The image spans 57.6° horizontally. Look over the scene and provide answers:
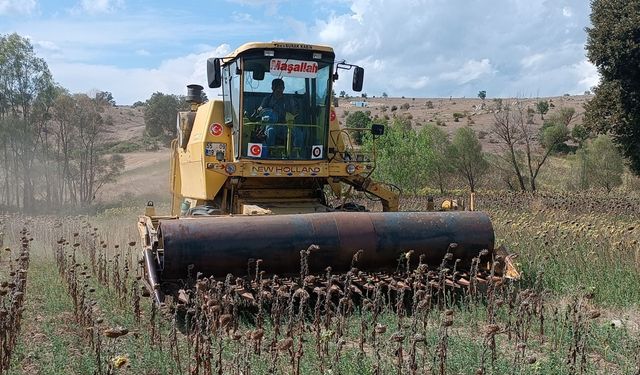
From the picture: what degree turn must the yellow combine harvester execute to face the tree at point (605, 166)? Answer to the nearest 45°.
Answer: approximately 135° to its left

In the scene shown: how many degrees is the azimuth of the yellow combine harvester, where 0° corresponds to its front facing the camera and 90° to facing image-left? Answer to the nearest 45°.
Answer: approximately 0°

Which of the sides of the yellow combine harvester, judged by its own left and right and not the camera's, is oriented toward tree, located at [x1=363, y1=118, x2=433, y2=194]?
back

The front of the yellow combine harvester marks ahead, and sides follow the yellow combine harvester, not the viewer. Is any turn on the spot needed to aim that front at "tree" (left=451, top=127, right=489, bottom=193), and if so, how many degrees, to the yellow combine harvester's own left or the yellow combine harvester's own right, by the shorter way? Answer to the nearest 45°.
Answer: approximately 180°

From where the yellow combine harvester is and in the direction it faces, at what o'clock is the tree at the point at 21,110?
The tree is roughly at 5 o'clock from the yellow combine harvester.

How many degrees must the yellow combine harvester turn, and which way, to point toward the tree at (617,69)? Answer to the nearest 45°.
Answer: approximately 135° to its left

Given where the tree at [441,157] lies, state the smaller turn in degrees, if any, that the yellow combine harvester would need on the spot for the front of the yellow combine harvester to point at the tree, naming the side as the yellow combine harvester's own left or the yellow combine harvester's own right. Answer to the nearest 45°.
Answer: approximately 180°

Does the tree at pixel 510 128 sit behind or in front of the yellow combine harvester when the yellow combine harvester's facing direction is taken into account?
behind
